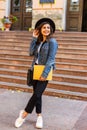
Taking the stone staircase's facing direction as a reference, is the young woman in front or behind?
in front

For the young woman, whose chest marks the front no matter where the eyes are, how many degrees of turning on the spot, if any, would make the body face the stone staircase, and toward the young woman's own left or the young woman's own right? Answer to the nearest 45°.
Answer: approximately 135° to the young woman's own right

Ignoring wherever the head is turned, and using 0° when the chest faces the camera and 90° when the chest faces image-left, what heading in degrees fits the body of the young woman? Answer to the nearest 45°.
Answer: approximately 45°

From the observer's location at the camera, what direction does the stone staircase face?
facing the viewer

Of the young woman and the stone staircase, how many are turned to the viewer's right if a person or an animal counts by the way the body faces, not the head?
0

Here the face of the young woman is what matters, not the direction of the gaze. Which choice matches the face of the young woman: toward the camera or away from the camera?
toward the camera
